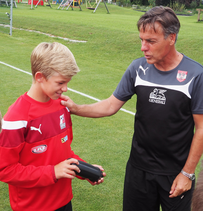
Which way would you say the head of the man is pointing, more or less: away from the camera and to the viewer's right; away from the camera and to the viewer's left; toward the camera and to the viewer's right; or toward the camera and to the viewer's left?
toward the camera and to the viewer's left

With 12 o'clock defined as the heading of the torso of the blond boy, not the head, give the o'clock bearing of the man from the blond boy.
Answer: The man is roughly at 10 o'clock from the blond boy.

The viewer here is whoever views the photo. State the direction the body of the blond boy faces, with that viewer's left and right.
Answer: facing the viewer and to the right of the viewer
